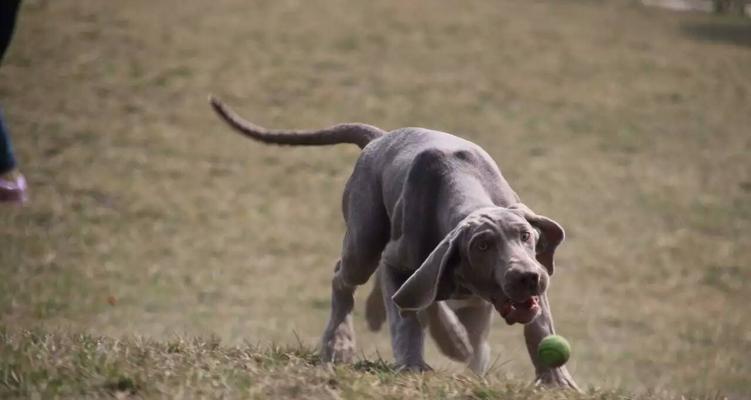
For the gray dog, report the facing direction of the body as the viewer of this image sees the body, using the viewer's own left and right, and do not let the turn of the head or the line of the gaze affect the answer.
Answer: facing the viewer and to the right of the viewer

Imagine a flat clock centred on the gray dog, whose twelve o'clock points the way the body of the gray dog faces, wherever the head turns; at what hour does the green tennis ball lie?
The green tennis ball is roughly at 12 o'clock from the gray dog.
